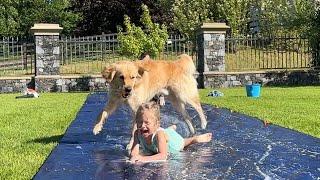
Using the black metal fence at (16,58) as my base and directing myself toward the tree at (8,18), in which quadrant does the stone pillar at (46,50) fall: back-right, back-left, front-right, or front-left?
back-right

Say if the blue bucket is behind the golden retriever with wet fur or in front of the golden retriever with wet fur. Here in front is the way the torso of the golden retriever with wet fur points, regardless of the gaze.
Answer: behind

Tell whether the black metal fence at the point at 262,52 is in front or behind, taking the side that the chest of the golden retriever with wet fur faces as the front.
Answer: behind

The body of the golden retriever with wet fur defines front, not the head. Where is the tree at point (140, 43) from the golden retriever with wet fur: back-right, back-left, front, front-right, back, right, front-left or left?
back-right

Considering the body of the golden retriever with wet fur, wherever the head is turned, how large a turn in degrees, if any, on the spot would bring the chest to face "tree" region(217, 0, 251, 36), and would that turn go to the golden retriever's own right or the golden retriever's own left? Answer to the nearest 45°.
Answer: approximately 135° to the golden retriever's own right

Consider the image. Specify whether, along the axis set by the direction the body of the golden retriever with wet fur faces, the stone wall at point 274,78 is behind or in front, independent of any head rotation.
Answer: behind

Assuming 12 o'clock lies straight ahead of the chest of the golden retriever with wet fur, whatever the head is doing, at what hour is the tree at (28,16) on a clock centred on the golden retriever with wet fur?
The tree is roughly at 4 o'clock from the golden retriever with wet fur.

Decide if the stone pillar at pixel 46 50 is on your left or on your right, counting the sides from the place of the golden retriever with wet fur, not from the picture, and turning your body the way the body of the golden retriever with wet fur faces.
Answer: on your right

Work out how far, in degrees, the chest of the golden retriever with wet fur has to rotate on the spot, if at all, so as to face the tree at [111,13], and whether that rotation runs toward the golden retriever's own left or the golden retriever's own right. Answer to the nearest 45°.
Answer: approximately 135° to the golden retriever's own right

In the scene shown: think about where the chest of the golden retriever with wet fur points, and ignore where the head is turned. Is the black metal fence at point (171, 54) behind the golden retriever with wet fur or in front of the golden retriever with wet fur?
behind

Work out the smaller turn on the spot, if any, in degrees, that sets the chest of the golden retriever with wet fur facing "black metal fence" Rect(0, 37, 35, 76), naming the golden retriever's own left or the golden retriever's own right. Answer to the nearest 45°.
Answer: approximately 135° to the golden retriever's own right

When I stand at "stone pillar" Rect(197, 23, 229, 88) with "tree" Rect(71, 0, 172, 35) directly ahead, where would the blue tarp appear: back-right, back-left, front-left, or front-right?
back-left

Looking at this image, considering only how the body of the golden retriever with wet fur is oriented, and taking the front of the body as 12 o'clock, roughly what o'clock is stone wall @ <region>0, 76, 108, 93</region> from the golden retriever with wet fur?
The stone wall is roughly at 4 o'clock from the golden retriever with wet fur.
